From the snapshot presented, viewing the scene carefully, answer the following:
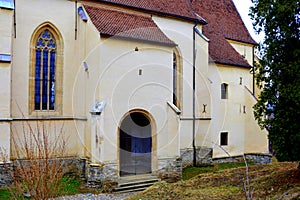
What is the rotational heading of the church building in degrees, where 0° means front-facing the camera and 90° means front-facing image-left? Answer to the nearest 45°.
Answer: approximately 0°
